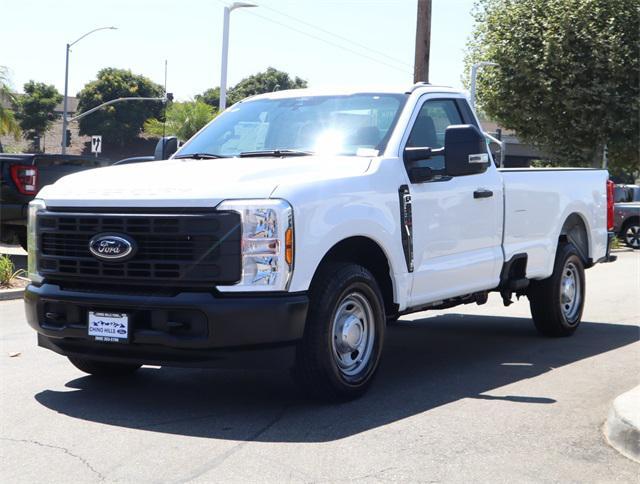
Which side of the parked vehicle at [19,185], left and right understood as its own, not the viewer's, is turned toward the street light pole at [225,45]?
front

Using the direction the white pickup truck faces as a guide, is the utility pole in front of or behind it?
behind

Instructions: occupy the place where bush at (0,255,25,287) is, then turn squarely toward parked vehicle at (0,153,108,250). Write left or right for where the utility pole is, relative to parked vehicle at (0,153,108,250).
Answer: right

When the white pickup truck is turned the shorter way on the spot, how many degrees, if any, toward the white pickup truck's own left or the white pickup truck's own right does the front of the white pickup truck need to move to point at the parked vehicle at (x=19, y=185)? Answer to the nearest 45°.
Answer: approximately 90° to the white pickup truck's own right

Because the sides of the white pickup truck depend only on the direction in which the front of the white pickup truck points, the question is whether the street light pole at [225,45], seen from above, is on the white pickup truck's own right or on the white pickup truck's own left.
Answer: on the white pickup truck's own right

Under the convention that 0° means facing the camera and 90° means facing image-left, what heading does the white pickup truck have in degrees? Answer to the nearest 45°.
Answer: approximately 45°

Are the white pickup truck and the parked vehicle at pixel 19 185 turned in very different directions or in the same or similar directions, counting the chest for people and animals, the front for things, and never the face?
very different directions

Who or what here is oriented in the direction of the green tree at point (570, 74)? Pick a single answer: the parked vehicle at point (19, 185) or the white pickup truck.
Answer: the parked vehicle

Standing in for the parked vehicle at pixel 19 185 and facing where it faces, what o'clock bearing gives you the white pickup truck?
The white pickup truck is roughly at 4 o'clock from the parked vehicle.

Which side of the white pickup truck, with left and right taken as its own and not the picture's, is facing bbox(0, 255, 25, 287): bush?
right

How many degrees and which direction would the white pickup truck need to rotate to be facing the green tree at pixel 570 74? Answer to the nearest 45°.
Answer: approximately 135° to its right

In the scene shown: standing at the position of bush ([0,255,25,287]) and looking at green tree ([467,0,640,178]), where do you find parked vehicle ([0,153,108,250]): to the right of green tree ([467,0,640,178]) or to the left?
left

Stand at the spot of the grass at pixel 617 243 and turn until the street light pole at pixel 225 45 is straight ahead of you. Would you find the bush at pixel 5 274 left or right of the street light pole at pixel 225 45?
left

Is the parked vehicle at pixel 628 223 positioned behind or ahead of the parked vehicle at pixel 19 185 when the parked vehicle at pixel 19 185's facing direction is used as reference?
ahead
